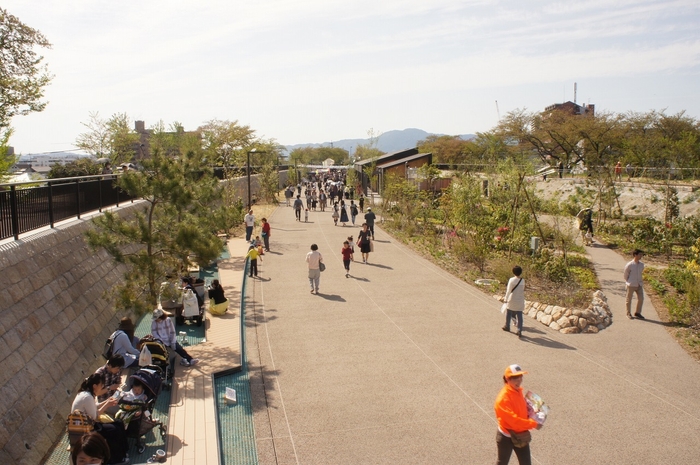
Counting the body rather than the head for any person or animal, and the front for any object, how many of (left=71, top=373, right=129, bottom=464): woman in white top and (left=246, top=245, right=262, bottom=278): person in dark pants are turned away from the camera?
1

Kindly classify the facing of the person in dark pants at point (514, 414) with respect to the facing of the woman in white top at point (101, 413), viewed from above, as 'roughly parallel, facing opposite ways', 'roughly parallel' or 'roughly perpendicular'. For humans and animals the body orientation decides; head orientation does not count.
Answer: roughly perpendicular

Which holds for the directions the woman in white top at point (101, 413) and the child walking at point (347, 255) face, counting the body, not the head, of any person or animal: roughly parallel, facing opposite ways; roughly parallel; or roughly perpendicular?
roughly perpendicular

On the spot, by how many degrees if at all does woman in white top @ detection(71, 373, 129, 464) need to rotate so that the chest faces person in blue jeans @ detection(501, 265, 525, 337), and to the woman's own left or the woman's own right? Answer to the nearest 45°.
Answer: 0° — they already face them

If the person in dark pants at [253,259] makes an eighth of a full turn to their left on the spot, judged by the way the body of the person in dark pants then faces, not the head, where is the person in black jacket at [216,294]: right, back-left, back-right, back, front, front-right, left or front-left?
back-left

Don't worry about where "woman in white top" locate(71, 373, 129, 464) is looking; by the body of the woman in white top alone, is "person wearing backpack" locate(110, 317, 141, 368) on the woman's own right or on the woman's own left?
on the woman's own left

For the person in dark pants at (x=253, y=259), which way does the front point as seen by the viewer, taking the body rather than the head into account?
away from the camera

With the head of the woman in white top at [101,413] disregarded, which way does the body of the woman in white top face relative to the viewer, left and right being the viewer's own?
facing to the right of the viewer

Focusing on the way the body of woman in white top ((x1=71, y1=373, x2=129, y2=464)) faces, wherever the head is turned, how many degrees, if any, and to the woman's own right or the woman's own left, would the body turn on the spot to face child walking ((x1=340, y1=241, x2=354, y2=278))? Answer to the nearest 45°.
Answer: approximately 45° to the woman's own left

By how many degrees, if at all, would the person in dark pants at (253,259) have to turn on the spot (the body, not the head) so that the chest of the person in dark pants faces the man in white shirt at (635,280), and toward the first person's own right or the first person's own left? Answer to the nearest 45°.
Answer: approximately 135° to the first person's own right

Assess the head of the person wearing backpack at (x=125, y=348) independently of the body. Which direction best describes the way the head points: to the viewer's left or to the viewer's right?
to the viewer's right

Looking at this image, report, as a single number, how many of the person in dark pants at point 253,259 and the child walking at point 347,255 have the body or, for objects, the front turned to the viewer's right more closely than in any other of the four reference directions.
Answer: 0

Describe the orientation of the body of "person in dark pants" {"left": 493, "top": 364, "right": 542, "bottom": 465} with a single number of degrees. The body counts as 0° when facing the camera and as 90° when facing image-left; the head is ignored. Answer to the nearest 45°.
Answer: approximately 315°
